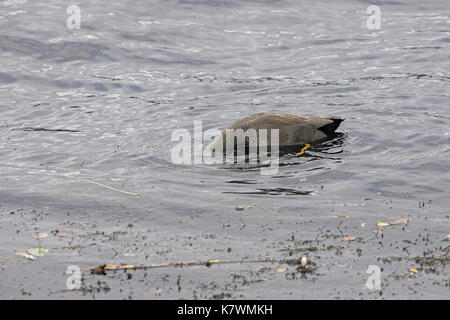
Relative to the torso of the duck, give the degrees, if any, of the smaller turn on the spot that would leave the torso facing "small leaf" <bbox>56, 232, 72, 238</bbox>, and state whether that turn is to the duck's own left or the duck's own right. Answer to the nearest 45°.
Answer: approximately 45° to the duck's own left

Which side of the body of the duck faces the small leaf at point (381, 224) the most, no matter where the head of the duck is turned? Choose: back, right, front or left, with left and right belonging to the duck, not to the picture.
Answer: left

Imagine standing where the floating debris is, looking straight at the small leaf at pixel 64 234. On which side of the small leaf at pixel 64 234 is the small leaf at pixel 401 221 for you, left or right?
right

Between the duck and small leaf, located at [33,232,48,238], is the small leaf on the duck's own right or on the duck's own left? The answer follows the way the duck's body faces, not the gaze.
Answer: on the duck's own left

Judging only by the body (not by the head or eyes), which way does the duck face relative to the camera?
to the viewer's left

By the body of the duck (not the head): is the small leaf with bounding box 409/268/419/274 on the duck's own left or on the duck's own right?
on the duck's own left

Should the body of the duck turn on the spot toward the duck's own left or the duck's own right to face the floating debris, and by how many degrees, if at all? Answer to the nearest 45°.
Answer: approximately 45° to the duck's own left

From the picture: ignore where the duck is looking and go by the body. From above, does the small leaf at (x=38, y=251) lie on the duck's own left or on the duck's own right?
on the duck's own left
